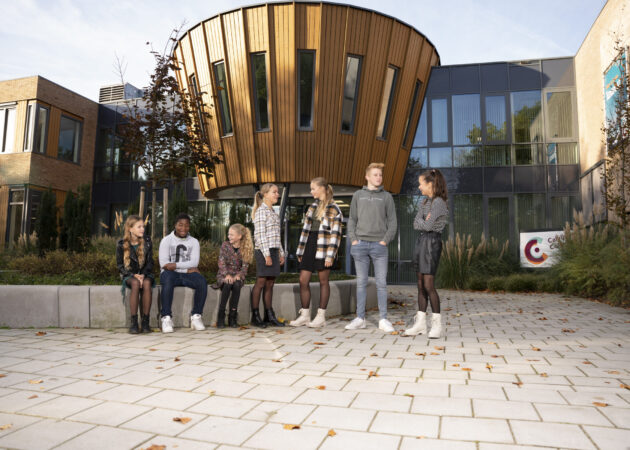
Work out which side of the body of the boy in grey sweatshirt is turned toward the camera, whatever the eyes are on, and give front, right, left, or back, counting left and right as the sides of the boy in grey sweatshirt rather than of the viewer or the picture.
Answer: front

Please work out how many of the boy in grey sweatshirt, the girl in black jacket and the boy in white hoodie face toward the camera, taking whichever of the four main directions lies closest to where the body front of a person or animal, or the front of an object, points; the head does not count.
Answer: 3

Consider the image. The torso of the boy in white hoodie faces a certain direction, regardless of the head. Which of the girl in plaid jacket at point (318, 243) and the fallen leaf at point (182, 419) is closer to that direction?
the fallen leaf

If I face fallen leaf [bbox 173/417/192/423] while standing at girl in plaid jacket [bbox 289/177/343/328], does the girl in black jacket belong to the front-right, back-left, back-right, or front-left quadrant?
front-right

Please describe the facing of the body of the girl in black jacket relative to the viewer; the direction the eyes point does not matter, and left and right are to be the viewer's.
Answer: facing the viewer

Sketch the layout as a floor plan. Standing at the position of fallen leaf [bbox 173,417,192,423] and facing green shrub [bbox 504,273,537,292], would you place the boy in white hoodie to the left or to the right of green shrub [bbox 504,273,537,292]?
left

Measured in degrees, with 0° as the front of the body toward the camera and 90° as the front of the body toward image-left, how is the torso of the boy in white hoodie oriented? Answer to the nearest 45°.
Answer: approximately 0°

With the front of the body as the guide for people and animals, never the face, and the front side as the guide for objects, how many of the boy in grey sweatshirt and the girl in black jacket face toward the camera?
2

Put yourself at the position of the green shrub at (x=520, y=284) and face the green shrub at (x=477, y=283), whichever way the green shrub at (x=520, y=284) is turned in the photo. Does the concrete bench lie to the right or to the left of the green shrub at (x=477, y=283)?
left

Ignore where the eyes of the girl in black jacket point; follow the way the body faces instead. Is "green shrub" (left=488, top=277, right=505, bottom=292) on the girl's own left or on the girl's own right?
on the girl's own left

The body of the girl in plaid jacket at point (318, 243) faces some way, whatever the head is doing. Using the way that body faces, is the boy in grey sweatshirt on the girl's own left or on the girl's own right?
on the girl's own left

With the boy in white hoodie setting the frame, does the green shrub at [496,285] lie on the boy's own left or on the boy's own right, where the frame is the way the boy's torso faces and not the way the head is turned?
on the boy's own left

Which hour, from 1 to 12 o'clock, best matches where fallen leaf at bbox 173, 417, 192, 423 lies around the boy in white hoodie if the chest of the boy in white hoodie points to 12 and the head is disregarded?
The fallen leaf is roughly at 12 o'clock from the boy in white hoodie.

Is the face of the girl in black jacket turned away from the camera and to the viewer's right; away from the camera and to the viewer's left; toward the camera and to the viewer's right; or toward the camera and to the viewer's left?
toward the camera and to the viewer's right
